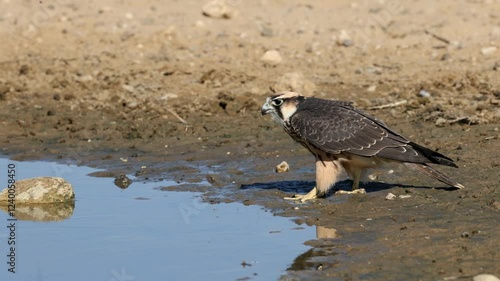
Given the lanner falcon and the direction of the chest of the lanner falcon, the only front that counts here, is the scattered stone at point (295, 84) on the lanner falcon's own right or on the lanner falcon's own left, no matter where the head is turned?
on the lanner falcon's own right

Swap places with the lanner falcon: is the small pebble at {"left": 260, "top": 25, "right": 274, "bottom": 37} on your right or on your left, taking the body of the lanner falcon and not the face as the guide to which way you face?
on your right

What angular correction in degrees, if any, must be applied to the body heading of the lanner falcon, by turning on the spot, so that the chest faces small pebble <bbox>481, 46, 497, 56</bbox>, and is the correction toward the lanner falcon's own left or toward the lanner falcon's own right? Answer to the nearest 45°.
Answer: approximately 135° to the lanner falcon's own right

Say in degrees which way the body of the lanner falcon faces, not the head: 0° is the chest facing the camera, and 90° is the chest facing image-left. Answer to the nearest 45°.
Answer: approximately 90°

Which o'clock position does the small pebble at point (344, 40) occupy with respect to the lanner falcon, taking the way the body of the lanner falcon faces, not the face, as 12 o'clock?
The small pebble is roughly at 3 o'clock from the lanner falcon.

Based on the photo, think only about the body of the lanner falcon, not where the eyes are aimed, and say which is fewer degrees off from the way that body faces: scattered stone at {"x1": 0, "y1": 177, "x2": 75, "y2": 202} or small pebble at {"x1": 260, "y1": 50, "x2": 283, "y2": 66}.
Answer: the scattered stone

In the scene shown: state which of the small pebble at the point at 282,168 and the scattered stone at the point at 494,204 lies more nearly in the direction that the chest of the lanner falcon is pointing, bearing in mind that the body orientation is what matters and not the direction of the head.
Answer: the small pebble

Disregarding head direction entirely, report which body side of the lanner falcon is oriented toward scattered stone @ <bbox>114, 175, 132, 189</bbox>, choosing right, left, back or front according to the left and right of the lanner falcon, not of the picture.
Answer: front

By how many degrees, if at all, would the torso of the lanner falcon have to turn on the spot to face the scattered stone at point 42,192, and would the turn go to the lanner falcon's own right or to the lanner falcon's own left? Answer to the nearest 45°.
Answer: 0° — it already faces it
